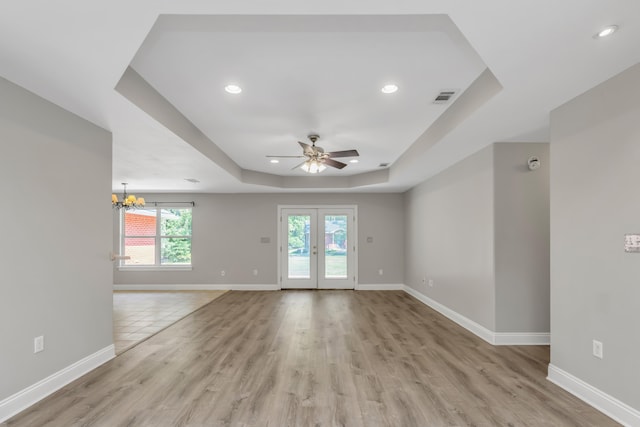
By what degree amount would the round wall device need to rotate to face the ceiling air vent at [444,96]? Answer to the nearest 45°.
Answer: approximately 90° to its right

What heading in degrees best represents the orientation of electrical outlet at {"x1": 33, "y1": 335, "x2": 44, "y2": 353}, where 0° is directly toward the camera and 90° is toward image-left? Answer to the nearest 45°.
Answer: approximately 315°

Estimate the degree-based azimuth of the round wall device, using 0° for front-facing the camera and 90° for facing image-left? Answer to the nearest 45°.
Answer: approximately 315°

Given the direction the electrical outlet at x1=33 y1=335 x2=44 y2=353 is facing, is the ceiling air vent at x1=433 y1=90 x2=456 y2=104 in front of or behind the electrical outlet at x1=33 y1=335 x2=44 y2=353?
in front

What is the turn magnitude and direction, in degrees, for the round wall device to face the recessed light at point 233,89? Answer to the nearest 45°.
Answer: approximately 90° to its right

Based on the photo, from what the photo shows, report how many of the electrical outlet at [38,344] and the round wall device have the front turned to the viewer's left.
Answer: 0
